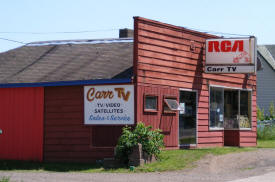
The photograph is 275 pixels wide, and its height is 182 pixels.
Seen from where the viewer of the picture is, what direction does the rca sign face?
facing the viewer

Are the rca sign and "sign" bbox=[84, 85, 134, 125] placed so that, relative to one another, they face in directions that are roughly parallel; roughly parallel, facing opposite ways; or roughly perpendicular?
roughly parallel

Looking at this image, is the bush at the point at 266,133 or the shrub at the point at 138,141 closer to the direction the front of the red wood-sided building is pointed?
the shrub

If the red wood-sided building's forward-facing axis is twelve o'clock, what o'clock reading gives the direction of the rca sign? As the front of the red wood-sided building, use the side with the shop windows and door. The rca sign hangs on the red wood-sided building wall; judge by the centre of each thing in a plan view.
The rca sign is roughly at 10 o'clock from the red wood-sided building.

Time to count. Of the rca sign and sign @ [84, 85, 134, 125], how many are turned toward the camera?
2

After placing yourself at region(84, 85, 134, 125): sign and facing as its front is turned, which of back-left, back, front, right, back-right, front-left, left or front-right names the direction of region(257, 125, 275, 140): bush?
back-left

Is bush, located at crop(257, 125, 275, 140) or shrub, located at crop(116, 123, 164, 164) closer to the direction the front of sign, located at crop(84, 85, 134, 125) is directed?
the shrub

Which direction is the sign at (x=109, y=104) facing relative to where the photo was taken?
toward the camera

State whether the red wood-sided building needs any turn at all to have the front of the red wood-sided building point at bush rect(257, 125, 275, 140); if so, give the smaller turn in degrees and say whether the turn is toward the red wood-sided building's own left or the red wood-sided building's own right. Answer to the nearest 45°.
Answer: approximately 90° to the red wood-sided building's own left

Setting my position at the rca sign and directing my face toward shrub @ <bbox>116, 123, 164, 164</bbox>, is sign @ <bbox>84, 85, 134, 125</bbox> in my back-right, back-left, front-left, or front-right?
front-right
